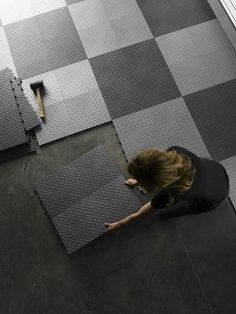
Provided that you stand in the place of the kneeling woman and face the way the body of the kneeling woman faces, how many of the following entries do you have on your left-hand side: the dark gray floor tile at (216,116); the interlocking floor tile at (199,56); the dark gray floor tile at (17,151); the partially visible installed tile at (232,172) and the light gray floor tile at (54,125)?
0

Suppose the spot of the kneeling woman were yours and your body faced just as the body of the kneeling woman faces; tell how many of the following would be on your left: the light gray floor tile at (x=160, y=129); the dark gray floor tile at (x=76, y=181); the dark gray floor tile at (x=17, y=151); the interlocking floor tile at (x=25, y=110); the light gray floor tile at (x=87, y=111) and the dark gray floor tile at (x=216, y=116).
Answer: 0

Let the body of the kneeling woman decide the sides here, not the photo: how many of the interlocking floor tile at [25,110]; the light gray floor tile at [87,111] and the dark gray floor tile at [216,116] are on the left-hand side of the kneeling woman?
0

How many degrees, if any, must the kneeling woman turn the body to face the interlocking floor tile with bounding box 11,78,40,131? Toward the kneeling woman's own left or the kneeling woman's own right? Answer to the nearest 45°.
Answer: approximately 45° to the kneeling woman's own right

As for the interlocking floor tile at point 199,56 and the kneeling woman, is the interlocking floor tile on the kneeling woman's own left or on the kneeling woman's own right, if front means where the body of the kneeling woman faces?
on the kneeling woman's own right

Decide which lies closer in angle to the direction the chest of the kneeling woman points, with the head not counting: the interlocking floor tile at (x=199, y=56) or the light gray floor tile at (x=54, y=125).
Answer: the light gray floor tile

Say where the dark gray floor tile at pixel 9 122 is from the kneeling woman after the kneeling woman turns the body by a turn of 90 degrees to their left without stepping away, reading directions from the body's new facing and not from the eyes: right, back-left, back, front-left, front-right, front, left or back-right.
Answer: back-right

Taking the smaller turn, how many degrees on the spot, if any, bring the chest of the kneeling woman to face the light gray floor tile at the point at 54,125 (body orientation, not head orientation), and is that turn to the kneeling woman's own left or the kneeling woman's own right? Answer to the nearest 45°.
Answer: approximately 45° to the kneeling woman's own right

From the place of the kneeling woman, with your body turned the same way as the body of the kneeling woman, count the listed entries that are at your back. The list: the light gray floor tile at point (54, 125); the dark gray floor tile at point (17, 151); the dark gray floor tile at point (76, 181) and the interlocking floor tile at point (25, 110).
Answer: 0

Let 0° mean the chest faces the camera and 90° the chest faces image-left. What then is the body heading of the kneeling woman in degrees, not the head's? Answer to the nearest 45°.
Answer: approximately 90°

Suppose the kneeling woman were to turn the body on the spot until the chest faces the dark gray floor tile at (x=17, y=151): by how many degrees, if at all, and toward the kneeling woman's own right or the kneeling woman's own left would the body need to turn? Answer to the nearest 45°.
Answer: approximately 45° to the kneeling woman's own right

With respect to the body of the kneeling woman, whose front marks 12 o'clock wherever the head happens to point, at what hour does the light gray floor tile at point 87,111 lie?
The light gray floor tile is roughly at 2 o'clock from the kneeling woman.
